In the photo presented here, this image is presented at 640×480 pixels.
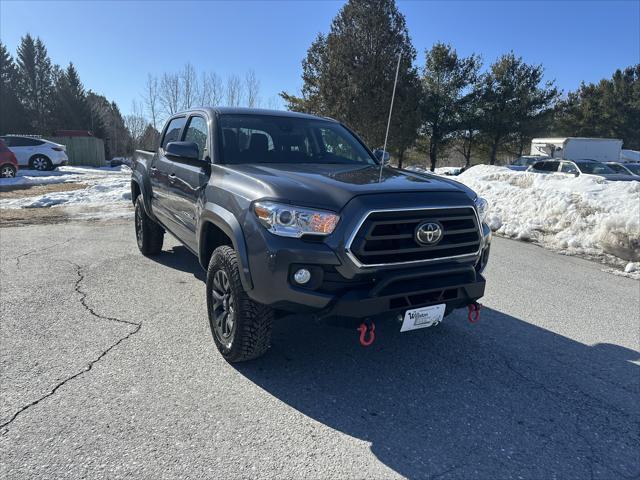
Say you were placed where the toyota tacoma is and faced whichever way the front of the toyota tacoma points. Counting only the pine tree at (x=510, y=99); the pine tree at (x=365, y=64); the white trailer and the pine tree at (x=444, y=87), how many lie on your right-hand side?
0

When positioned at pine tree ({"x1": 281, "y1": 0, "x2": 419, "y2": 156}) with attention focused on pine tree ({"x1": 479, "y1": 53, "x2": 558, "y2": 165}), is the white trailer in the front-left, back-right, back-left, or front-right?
front-right

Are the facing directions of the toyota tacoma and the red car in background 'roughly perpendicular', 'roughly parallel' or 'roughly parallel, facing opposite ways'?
roughly perpendicular

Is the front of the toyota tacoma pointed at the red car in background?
no

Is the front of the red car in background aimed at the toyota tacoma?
no

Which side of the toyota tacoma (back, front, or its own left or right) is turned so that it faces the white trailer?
left

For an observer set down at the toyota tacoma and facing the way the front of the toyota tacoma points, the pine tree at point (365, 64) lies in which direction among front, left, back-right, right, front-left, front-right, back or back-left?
back-left

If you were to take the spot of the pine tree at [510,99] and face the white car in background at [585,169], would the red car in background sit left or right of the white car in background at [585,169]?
right

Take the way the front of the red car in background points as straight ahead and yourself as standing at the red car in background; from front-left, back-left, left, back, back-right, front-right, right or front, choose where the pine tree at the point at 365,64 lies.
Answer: back-right

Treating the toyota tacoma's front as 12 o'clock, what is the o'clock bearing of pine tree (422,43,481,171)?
The pine tree is roughly at 8 o'clock from the toyota tacoma.

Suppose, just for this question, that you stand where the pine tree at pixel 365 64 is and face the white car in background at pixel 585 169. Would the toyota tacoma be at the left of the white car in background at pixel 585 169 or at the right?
right
